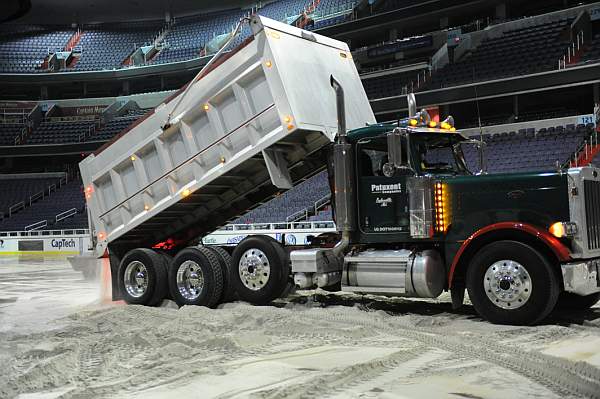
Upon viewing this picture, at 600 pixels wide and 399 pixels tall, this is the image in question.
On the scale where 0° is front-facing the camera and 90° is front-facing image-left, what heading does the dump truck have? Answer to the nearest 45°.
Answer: approximately 315°
